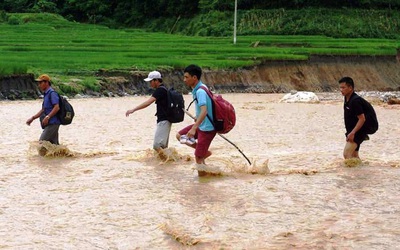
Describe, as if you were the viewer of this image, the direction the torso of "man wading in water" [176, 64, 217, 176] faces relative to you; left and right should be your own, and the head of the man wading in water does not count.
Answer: facing to the left of the viewer

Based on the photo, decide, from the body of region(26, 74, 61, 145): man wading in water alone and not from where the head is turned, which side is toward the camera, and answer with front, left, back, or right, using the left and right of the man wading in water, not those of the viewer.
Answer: left

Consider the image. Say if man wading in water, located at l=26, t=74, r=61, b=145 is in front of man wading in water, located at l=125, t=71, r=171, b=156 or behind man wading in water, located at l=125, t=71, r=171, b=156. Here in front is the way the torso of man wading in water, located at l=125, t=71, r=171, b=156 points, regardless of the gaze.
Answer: in front

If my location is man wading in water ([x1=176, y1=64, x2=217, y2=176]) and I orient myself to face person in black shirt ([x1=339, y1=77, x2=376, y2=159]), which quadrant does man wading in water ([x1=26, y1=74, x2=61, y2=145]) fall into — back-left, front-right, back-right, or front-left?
back-left

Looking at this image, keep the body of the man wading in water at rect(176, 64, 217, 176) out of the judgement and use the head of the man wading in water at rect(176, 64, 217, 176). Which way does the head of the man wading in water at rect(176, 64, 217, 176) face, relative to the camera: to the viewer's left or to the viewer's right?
to the viewer's left

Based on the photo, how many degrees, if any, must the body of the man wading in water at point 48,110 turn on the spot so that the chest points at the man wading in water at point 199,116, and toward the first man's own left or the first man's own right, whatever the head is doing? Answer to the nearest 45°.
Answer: approximately 135° to the first man's own left

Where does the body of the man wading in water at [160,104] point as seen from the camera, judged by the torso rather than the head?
to the viewer's left

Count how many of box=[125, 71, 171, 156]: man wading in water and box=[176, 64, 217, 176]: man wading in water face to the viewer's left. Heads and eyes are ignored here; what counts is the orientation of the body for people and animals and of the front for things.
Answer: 2

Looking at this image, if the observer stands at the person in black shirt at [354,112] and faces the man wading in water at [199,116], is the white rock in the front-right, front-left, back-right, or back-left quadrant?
back-right
